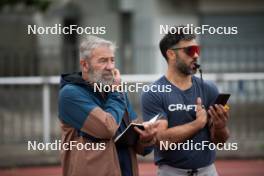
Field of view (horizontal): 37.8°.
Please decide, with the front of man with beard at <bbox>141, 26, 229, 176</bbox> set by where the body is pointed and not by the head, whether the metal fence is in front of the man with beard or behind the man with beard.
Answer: behind

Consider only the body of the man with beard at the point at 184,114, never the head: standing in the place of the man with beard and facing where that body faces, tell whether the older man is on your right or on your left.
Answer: on your right

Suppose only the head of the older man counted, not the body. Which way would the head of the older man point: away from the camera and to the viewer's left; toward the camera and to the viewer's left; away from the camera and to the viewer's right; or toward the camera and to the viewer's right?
toward the camera and to the viewer's right

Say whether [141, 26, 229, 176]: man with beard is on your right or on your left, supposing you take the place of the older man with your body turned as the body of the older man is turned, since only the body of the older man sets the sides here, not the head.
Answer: on your left

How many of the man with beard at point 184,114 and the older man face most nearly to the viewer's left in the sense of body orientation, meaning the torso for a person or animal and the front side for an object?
0

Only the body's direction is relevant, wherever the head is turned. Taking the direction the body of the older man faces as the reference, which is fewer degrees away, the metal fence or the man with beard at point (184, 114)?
the man with beard

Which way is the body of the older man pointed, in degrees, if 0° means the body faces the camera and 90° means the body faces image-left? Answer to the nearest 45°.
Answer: approximately 315°

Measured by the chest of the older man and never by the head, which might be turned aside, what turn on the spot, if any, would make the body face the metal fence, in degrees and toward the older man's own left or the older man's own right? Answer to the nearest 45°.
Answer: approximately 135° to the older man's own left
